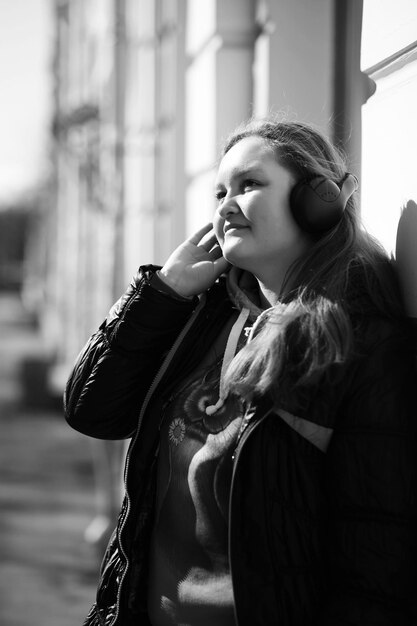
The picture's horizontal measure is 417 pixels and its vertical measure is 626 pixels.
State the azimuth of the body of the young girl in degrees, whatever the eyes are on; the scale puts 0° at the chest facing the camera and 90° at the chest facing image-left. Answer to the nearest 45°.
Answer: approximately 45°
